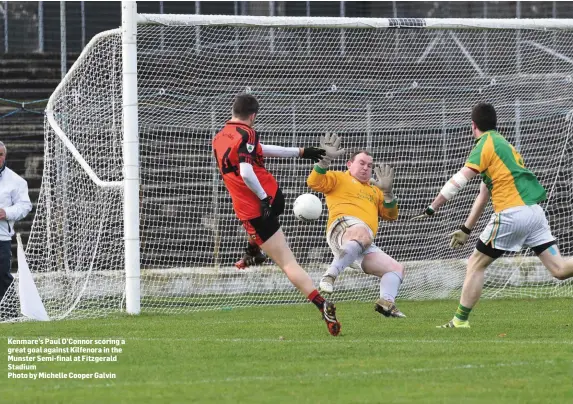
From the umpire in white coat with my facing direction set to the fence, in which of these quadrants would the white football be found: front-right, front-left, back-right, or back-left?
back-right

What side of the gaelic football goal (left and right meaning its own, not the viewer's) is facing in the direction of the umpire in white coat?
right

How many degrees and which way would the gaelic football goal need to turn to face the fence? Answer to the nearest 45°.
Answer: approximately 135° to its left

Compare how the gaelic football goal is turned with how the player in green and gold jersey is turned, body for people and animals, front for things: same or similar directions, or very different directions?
very different directions

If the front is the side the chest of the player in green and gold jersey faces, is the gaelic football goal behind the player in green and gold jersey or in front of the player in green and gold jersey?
in front

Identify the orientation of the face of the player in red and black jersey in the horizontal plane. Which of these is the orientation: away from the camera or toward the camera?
away from the camera

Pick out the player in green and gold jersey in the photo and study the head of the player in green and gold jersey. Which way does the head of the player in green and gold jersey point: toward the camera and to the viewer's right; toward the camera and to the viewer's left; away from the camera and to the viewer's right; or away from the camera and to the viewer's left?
away from the camera and to the viewer's left

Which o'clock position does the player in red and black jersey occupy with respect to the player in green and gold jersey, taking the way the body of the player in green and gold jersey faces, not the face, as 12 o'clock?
The player in red and black jersey is roughly at 10 o'clock from the player in green and gold jersey.

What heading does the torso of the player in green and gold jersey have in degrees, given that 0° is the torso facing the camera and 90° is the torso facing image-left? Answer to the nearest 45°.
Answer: approximately 135°

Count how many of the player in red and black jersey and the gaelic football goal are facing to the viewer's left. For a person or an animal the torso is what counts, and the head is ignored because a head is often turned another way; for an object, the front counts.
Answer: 0

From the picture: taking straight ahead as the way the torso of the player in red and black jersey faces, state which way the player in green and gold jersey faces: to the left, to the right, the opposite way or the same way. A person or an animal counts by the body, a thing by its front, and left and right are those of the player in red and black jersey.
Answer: to the left

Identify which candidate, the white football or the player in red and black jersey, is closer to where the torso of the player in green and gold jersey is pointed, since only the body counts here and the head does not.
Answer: the white football

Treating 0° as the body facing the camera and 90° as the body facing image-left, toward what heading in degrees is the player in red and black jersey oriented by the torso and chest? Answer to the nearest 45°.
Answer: approximately 225°

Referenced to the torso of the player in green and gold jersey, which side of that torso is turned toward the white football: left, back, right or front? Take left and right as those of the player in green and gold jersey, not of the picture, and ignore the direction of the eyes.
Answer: front

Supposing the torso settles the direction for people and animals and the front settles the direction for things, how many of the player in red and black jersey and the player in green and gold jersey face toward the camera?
0

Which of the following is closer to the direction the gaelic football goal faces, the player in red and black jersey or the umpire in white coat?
the player in red and black jersey
